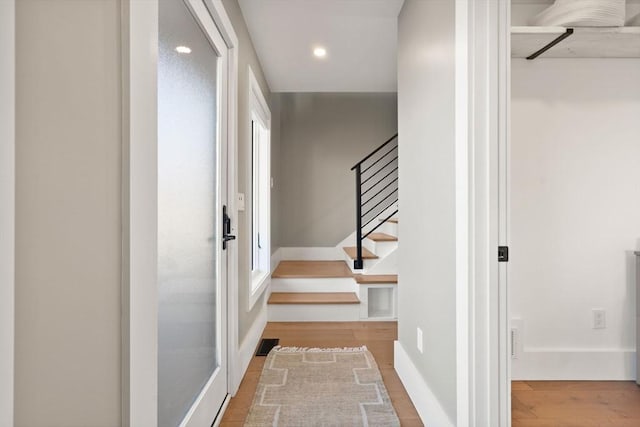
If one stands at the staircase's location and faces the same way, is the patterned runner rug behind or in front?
in front

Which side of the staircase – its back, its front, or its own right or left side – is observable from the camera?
front

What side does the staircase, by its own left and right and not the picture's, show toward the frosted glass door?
front
